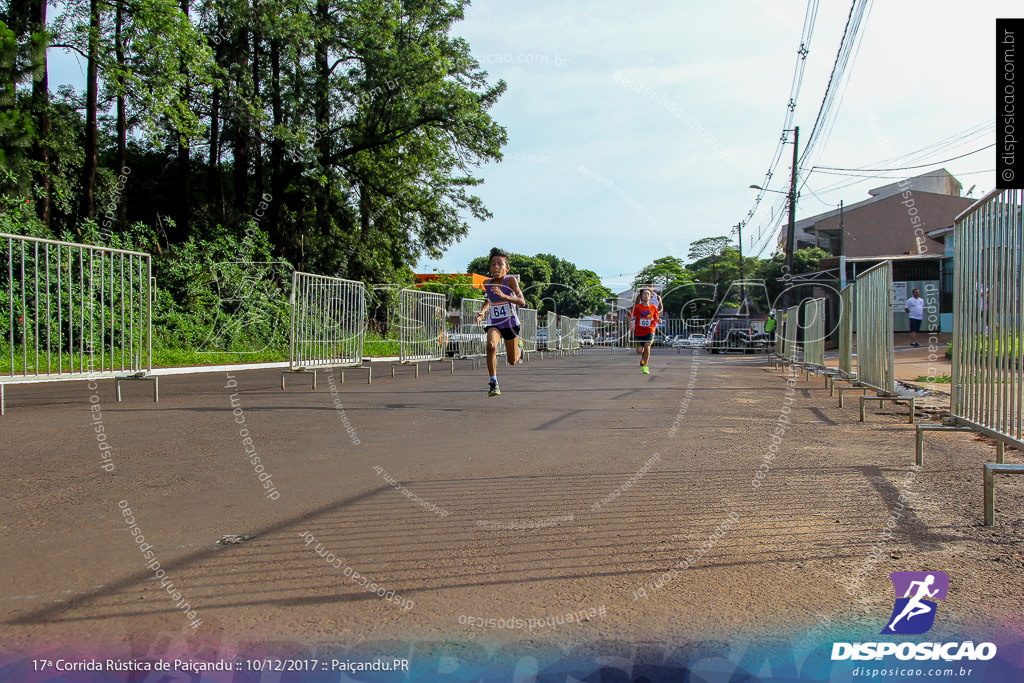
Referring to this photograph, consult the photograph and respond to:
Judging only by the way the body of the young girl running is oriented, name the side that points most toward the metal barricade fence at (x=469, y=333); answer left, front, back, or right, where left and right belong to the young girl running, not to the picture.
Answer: back

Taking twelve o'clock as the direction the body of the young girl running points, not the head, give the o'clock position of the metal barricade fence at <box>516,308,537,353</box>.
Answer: The metal barricade fence is roughly at 6 o'clock from the young girl running.

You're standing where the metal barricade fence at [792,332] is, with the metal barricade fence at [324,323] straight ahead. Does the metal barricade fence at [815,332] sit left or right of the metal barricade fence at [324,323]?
left

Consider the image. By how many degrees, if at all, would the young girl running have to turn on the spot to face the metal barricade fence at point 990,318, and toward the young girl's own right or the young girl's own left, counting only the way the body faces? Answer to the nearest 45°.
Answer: approximately 45° to the young girl's own left

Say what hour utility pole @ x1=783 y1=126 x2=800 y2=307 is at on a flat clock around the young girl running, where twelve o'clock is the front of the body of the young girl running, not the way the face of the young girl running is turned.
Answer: The utility pole is roughly at 7 o'clock from the young girl running.

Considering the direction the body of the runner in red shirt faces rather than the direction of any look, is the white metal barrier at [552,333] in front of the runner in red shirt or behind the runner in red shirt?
behind

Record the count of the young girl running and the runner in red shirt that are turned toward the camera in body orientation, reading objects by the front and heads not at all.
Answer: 2

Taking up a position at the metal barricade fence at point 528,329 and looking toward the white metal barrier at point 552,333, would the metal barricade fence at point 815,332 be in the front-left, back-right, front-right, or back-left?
back-right

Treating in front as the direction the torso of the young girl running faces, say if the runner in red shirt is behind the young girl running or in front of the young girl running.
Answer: behind

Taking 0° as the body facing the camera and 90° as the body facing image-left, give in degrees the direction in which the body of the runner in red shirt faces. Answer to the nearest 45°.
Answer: approximately 0°

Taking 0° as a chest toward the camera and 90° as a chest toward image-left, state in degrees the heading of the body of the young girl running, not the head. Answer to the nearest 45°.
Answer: approximately 0°

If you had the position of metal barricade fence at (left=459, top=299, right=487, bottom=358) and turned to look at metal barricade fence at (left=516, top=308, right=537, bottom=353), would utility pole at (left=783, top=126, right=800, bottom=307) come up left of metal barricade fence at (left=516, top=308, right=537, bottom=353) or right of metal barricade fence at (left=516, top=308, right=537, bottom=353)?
right

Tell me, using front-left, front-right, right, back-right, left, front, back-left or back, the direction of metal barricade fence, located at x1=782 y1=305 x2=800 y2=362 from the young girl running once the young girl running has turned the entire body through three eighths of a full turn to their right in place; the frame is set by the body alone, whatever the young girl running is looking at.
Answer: right

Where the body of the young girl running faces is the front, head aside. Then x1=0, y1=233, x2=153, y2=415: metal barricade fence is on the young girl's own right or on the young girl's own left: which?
on the young girl's own right
